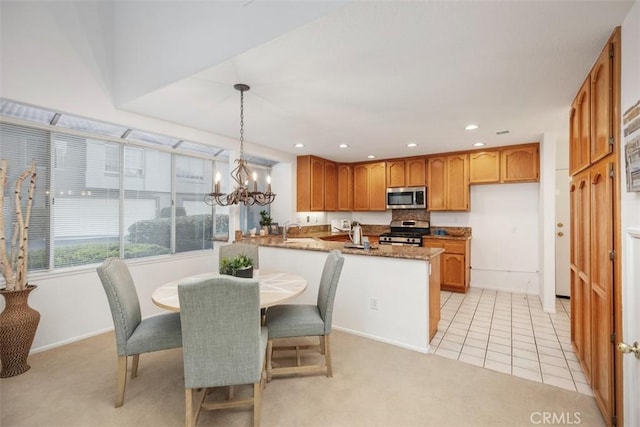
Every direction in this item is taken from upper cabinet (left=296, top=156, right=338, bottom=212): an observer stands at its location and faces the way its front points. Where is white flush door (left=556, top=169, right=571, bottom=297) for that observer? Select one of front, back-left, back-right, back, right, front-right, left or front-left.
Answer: front-left

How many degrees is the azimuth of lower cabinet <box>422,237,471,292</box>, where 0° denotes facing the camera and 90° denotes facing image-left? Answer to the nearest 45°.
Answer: approximately 0°

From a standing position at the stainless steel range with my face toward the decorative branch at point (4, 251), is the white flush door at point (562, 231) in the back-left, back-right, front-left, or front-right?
back-left

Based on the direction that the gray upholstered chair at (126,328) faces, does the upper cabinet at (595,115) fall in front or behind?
in front

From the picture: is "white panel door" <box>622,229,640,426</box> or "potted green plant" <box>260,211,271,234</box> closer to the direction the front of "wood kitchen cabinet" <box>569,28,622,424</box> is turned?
the potted green plant

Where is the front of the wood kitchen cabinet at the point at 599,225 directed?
to the viewer's left

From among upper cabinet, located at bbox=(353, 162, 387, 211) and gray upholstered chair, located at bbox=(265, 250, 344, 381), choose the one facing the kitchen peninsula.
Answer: the upper cabinet

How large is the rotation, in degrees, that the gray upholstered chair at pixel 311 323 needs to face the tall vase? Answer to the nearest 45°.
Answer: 0° — it already faces it

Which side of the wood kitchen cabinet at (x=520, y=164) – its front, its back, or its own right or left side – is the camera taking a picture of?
front

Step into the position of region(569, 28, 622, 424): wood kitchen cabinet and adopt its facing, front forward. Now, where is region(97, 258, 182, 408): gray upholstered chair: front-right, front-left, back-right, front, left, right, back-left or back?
front-left

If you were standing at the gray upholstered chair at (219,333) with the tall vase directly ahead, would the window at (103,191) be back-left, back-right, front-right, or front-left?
front-right

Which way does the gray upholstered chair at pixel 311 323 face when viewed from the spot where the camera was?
facing to the left of the viewer

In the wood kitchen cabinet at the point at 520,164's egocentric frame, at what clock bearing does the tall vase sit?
The tall vase is roughly at 1 o'clock from the wood kitchen cabinet.

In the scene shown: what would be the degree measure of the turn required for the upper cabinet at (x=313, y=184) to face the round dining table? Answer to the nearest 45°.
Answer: approximately 45° to its right

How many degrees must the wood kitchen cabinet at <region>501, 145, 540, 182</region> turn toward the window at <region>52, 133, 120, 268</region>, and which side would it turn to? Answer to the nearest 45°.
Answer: approximately 45° to its right

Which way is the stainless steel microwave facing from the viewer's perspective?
toward the camera

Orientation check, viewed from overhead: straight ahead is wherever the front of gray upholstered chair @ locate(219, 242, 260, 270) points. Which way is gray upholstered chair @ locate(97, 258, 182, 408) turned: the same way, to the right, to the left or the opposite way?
to the left

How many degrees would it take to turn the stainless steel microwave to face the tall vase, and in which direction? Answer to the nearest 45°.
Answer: approximately 45° to its right

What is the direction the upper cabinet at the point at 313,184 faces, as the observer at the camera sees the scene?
facing the viewer and to the right of the viewer

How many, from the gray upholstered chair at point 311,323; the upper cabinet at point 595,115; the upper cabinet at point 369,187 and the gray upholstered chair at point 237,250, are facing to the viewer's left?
2
